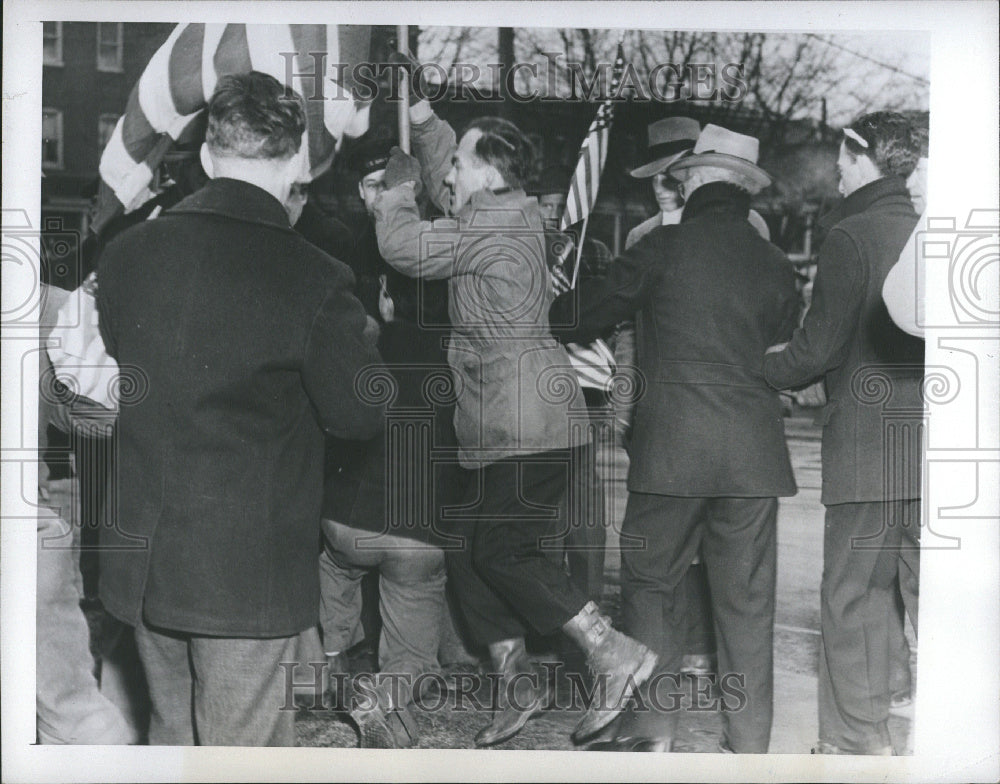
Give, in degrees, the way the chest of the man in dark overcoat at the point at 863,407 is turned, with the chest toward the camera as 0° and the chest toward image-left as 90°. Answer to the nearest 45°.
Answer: approximately 135°

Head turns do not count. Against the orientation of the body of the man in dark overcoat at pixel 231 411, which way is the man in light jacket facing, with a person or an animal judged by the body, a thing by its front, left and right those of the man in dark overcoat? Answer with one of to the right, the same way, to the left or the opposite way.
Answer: to the left

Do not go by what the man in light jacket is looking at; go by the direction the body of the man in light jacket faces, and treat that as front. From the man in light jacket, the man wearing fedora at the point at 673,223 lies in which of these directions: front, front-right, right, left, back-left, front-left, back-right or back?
back

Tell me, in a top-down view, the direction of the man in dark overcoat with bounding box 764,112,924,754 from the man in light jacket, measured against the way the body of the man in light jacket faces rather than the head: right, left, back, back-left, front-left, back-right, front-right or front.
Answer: back

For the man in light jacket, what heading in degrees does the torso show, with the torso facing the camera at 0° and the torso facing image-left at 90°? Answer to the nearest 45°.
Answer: approximately 90°

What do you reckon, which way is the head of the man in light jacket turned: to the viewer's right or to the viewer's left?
to the viewer's left

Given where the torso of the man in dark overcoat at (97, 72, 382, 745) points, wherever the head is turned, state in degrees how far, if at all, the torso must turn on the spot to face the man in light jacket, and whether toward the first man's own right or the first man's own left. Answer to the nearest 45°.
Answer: approximately 90° to the first man's own right

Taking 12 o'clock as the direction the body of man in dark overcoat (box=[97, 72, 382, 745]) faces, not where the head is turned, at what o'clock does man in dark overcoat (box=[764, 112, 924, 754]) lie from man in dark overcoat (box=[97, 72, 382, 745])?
man in dark overcoat (box=[764, 112, 924, 754]) is roughly at 3 o'clock from man in dark overcoat (box=[97, 72, 382, 745]).

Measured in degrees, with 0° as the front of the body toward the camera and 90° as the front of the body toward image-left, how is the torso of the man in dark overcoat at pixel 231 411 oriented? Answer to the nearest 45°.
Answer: approximately 180°

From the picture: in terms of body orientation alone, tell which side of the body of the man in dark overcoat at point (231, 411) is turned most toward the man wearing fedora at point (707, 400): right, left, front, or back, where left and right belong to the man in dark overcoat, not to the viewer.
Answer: right

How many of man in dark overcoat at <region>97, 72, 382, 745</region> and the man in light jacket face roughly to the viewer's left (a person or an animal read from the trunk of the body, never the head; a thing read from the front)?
1

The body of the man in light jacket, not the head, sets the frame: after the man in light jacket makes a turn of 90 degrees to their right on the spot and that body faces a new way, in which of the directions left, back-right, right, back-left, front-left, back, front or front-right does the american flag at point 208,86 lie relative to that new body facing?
left

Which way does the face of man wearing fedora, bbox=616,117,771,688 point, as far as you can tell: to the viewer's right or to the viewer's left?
to the viewer's left
